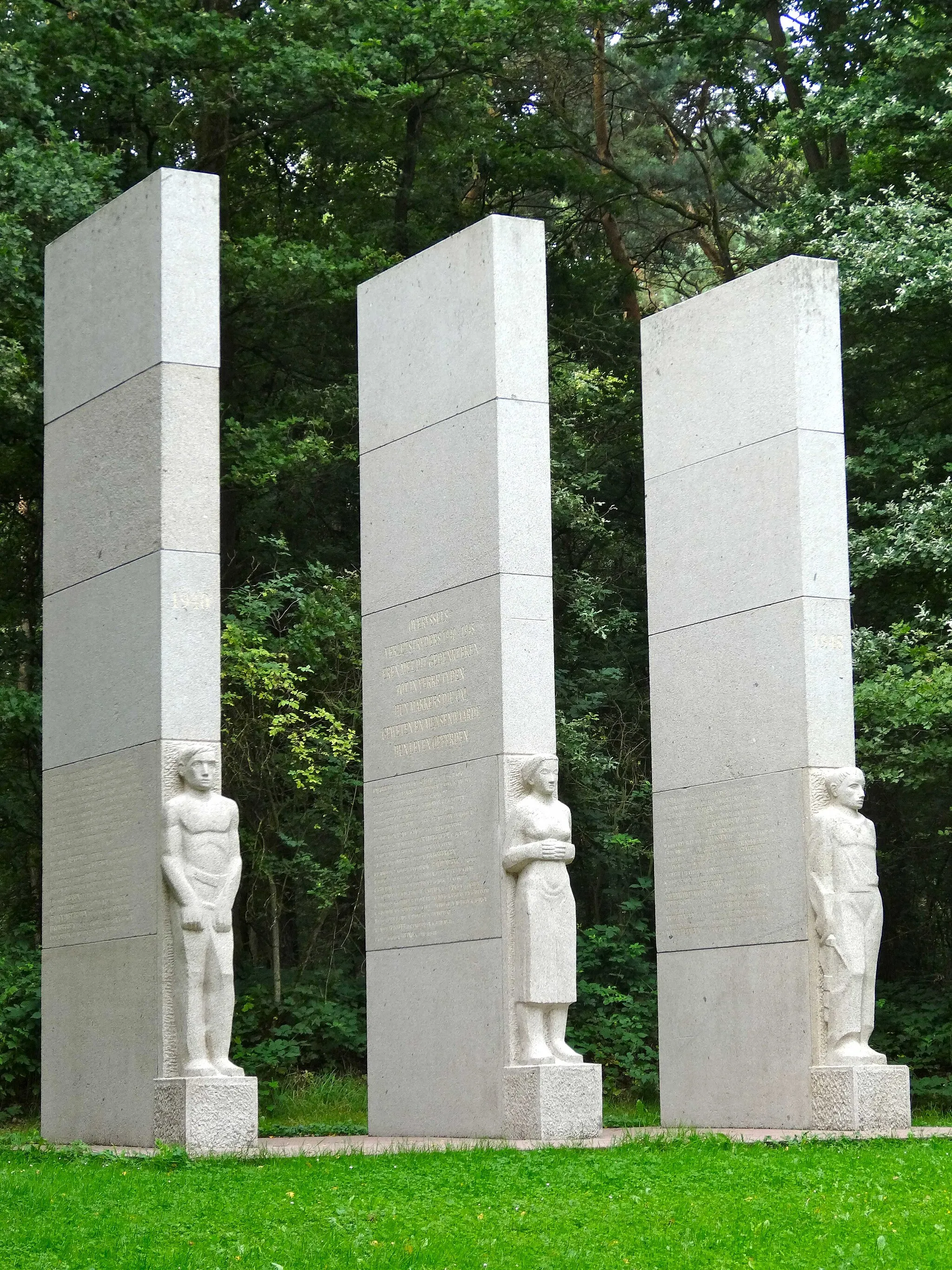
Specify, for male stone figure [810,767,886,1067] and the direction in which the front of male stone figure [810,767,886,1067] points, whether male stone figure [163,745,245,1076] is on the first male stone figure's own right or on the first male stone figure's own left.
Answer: on the first male stone figure's own right

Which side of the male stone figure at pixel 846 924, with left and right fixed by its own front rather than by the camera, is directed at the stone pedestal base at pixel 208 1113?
right

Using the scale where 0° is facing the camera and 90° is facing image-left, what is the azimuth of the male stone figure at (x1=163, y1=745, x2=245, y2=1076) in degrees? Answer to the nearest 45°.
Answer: approximately 315°

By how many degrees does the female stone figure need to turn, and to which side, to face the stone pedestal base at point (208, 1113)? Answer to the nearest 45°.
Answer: approximately 90° to its right

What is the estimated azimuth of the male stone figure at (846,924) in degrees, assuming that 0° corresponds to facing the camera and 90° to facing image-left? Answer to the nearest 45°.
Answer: approximately 315°

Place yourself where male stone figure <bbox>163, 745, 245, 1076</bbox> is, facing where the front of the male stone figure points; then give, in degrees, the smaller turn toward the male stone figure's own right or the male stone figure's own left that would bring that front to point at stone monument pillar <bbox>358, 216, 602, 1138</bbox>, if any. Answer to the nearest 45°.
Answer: approximately 90° to the male stone figure's own left

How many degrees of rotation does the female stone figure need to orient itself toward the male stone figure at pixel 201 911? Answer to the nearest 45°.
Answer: approximately 90° to its right
